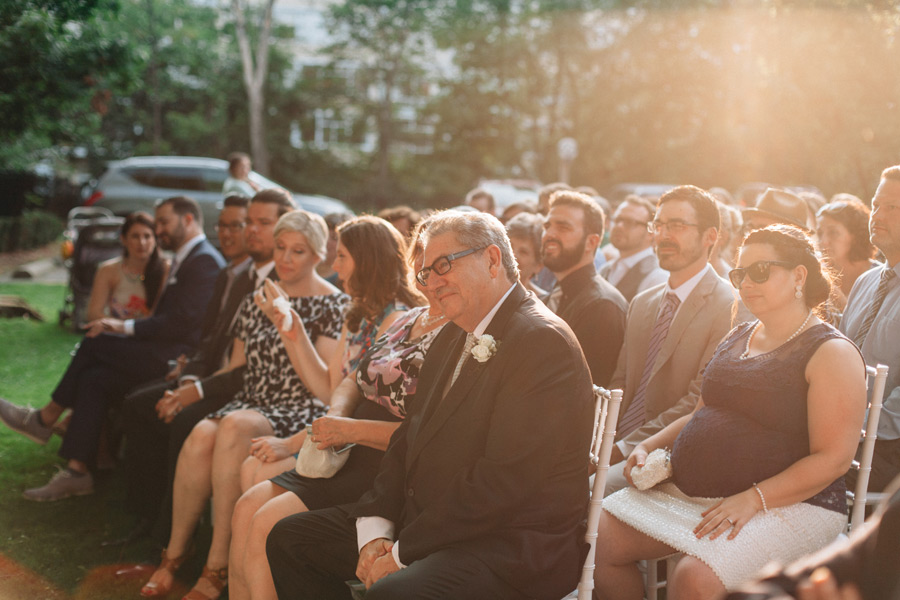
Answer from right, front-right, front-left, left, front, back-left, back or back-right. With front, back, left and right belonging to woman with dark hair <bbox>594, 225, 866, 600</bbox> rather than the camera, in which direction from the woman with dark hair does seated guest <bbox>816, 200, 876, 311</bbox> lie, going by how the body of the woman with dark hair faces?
back-right

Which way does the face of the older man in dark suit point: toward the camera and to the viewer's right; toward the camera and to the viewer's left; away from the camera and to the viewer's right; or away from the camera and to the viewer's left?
toward the camera and to the viewer's left

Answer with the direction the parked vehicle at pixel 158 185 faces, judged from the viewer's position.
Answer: facing to the right of the viewer

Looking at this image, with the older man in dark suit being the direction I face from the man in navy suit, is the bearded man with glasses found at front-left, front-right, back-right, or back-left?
front-left

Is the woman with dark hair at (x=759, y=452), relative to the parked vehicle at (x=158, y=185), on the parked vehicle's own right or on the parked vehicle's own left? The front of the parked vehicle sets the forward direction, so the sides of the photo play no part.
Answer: on the parked vehicle's own right

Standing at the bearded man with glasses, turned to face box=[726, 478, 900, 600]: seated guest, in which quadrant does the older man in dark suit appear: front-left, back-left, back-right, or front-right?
front-right

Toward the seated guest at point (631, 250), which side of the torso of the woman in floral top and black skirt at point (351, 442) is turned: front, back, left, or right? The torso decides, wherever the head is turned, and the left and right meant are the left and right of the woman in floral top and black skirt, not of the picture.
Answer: back

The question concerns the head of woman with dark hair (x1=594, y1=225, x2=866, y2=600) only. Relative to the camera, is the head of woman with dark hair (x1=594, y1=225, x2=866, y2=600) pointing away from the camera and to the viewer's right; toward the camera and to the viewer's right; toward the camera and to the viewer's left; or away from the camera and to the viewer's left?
toward the camera and to the viewer's left

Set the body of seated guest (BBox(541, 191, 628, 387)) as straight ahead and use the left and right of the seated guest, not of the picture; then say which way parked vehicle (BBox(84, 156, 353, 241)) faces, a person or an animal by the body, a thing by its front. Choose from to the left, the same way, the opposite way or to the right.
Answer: the opposite way

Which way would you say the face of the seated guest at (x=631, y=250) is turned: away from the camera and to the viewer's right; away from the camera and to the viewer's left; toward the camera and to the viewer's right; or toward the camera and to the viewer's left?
toward the camera and to the viewer's left

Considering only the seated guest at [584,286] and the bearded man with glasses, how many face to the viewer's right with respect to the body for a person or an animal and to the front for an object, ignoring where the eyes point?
0

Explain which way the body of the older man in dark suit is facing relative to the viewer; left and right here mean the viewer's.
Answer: facing the viewer and to the left of the viewer
